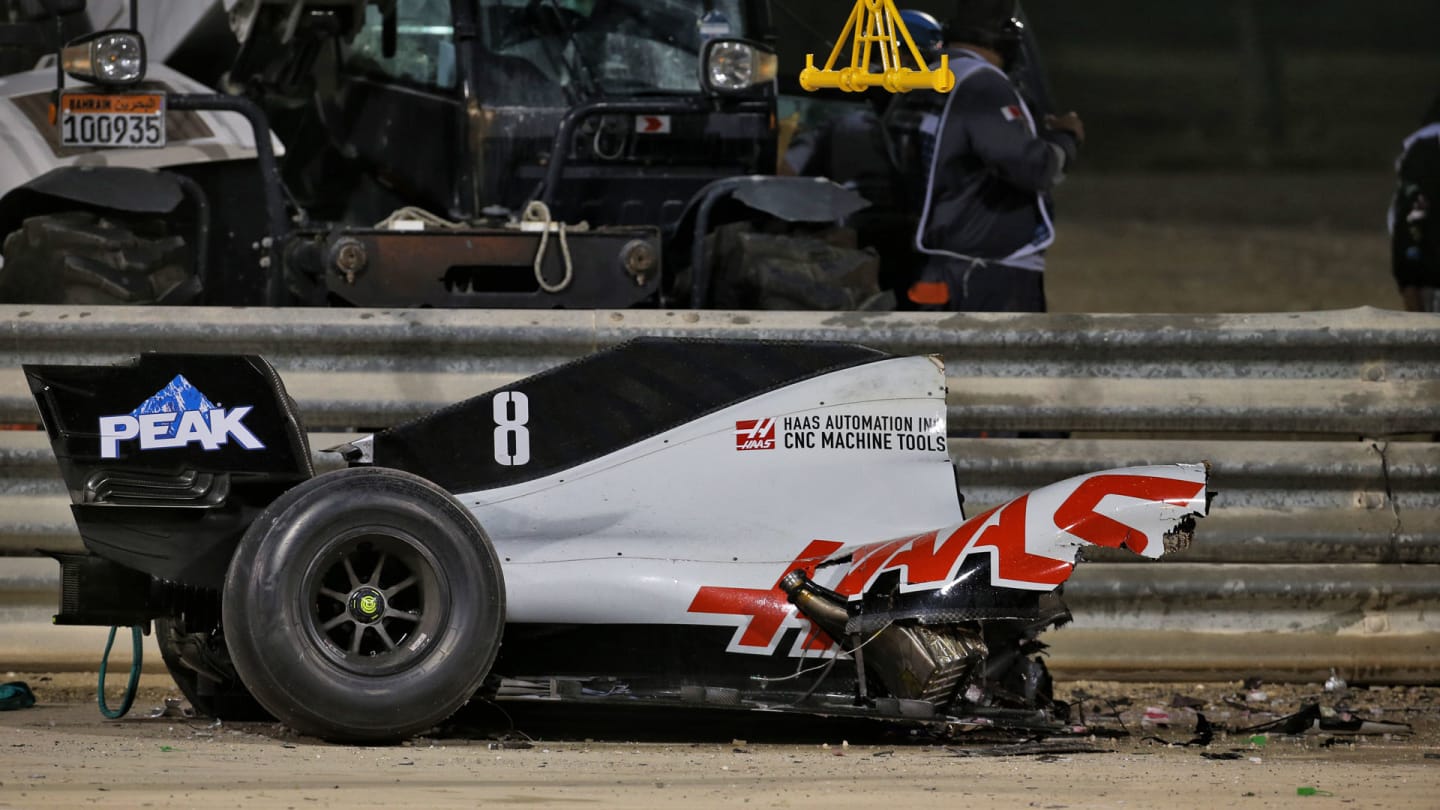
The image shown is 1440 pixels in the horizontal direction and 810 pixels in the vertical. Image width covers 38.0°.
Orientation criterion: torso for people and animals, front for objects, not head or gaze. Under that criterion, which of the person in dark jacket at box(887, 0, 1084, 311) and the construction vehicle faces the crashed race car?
the construction vehicle

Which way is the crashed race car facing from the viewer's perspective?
to the viewer's right

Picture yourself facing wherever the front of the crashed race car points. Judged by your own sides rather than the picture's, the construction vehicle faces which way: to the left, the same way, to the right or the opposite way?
to the right

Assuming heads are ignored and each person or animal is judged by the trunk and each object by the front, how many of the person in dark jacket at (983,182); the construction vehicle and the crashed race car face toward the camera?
1

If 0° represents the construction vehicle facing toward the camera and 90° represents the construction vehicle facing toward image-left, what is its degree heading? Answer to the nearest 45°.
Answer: approximately 0°

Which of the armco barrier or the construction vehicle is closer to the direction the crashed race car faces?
the armco barrier
